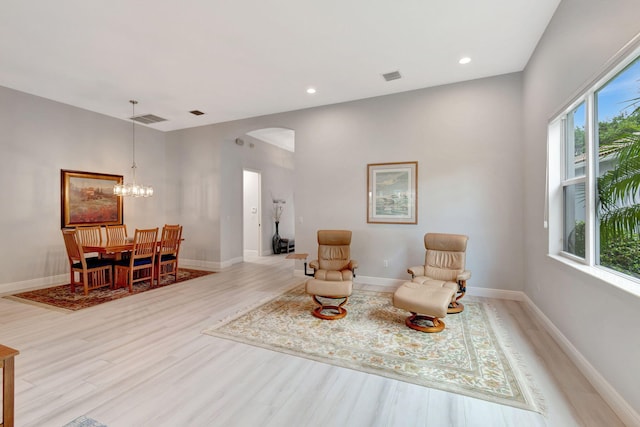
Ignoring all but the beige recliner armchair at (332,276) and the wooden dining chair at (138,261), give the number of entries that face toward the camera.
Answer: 1

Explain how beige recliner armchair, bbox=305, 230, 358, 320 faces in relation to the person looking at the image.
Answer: facing the viewer

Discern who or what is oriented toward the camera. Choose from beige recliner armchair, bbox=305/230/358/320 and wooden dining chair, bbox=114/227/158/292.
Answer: the beige recliner armchair

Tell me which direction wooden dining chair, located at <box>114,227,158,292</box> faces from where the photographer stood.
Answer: facing away from the viewer and to the left of the viewer

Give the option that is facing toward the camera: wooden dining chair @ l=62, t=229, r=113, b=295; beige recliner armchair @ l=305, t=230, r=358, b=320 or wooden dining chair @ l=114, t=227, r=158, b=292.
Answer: the beige recliner armchair

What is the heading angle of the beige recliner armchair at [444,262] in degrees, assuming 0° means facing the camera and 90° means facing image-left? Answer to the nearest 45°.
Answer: approximately 45°

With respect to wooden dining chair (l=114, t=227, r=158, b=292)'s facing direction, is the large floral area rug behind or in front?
behind

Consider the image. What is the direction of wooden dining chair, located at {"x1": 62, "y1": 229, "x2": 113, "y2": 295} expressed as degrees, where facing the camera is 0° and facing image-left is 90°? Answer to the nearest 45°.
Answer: approximately 225°

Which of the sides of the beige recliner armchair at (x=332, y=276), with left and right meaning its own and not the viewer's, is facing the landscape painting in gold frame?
right

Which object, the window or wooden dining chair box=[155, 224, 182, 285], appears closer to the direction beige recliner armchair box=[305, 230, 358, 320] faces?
the window

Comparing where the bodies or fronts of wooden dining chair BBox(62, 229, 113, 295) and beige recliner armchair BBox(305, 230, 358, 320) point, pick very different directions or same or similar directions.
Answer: very different directions

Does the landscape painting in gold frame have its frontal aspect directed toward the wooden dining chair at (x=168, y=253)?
yes

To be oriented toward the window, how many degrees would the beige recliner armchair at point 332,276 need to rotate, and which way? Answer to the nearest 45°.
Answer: approximately 45° to its left

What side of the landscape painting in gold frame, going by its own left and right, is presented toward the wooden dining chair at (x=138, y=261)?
front
